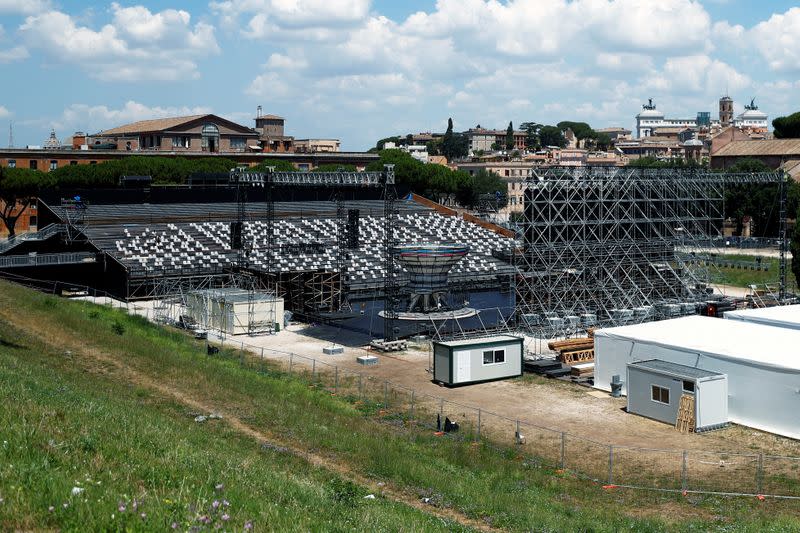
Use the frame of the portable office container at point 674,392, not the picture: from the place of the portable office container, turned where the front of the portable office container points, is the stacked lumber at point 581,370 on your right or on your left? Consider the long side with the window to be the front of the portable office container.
on your right

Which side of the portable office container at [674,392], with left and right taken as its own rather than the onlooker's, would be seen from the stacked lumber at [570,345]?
right

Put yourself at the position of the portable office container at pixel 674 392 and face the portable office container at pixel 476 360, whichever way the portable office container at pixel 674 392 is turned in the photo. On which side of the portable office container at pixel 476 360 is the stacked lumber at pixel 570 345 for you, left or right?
right

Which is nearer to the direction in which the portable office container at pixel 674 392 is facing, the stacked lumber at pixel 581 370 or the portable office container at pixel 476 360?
the portable office container

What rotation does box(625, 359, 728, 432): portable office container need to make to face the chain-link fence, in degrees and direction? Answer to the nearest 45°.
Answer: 0° — it already faces it

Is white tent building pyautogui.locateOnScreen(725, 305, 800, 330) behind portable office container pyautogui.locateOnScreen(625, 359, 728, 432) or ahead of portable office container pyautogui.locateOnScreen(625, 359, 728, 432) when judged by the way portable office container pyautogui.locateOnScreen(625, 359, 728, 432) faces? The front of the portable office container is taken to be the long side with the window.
behind

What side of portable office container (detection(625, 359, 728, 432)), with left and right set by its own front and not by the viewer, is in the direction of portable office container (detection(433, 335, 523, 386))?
right

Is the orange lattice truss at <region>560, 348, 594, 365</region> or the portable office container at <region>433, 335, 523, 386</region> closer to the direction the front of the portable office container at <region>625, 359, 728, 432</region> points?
the portable office container

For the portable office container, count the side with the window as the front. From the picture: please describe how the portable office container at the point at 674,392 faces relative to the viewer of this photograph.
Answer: facing the viewer and to the left of the viewer

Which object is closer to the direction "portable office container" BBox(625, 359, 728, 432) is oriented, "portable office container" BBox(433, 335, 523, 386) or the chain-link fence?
the chain-link fence

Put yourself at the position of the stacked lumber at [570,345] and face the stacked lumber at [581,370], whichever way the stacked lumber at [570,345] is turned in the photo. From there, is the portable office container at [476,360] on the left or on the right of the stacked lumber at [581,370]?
right
